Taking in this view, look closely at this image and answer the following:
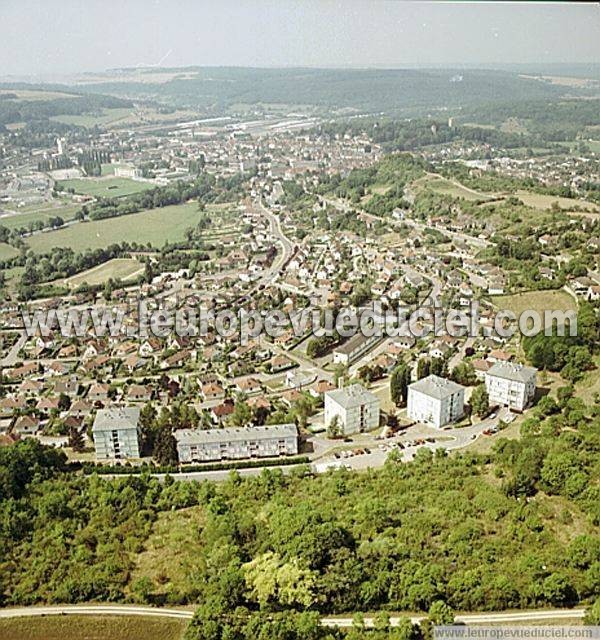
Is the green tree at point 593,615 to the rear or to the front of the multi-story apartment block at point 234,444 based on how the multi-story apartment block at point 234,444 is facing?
to the front

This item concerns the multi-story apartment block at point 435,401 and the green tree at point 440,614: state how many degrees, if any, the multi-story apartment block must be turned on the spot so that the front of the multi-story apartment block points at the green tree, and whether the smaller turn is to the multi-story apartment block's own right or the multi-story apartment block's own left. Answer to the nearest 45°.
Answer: approximately 45° to the multi-story apartment block's own right

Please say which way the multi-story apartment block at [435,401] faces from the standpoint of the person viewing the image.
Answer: facing the viewer and to the right of the viewer

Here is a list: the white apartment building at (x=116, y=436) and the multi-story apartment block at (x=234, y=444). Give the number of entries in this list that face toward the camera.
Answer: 2

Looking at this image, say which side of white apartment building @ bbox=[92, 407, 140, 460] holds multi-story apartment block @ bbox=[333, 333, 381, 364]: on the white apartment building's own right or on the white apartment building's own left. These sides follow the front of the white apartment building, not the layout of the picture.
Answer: on the white apartment building's own left

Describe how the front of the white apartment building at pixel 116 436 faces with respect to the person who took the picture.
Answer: facing the viewer

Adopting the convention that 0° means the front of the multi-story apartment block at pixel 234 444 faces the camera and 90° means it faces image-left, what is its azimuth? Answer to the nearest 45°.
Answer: approximately 0°

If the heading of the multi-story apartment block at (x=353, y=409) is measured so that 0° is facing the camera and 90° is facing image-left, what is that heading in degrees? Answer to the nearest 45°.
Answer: approximately 315°

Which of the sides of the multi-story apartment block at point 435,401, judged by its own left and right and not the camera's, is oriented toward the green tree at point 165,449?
right

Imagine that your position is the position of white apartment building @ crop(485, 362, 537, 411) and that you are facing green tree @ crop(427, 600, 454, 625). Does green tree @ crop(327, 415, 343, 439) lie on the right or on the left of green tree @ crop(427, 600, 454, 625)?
right

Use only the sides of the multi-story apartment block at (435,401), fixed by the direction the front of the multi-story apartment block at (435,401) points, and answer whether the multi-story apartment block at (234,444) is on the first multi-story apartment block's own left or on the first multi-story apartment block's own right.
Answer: on the first multi-story apartment block's own right

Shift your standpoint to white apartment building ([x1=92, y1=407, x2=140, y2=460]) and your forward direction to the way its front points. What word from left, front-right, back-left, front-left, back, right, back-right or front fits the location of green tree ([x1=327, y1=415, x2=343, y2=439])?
left
